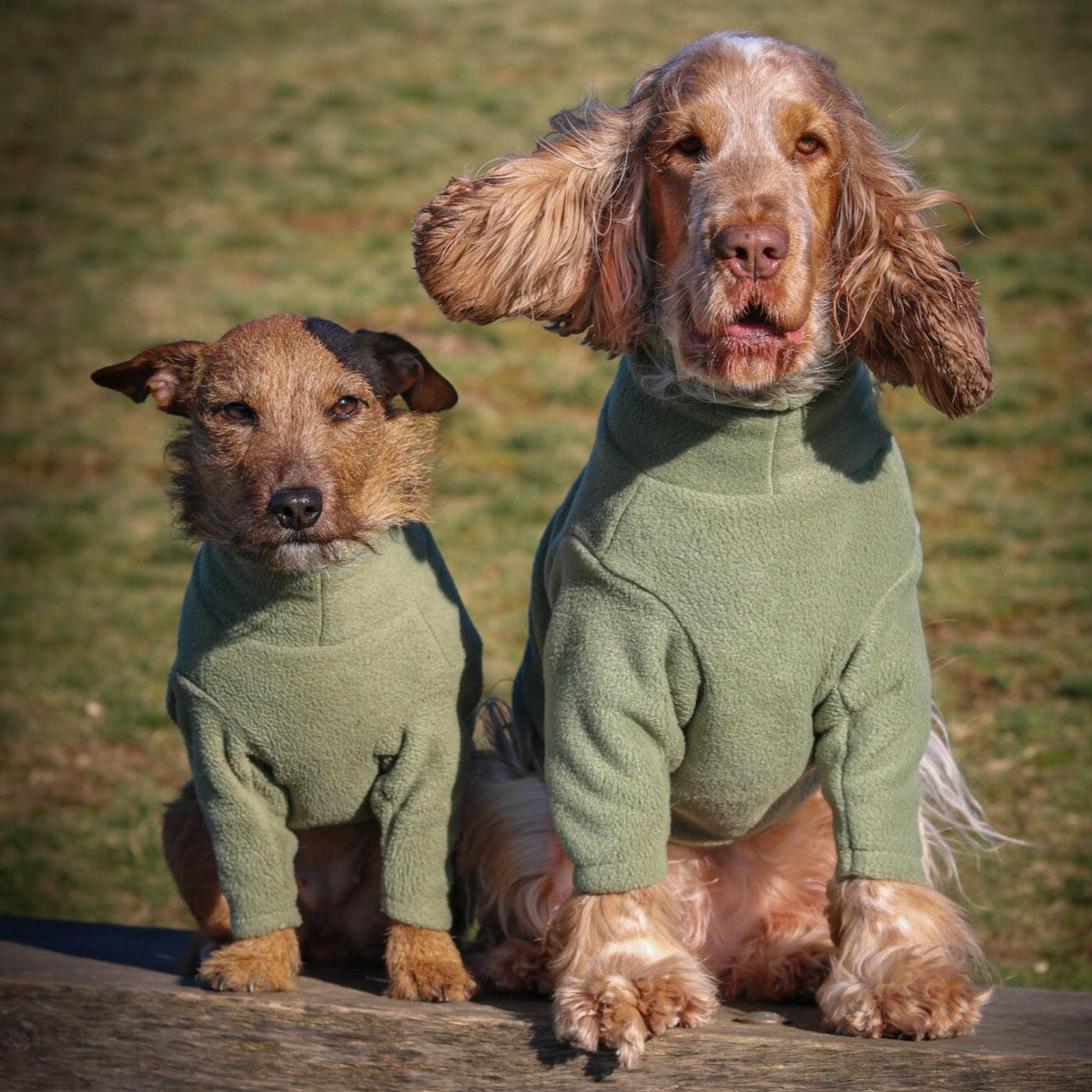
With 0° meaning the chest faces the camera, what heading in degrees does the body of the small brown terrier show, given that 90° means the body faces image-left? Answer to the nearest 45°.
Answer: approximately 0°
